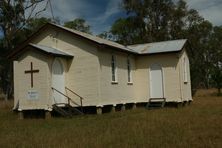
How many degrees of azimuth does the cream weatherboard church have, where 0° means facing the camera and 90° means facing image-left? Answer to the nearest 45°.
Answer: approximately 45°
